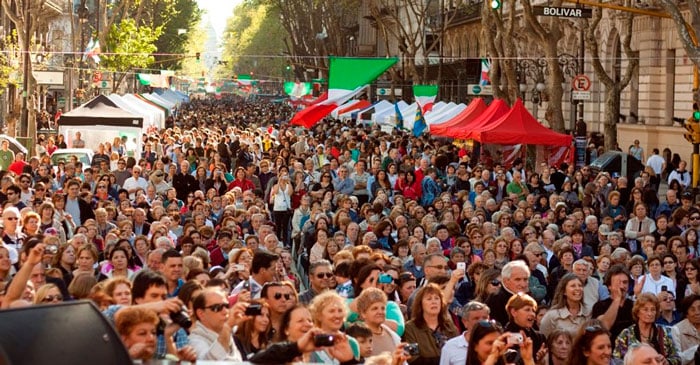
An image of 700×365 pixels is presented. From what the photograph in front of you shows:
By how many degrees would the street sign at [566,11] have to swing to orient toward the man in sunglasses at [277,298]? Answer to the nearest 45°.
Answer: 0° — it already faces them

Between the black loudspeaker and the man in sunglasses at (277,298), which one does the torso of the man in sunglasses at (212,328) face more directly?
the black loudspeaker

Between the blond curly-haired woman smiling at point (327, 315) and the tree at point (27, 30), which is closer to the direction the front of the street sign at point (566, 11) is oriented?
the blond curly-haired woman smiling

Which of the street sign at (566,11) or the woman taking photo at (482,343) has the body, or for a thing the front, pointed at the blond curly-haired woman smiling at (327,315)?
the street sign

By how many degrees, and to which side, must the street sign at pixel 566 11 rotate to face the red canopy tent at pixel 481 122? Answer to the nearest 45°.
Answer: approximately 135° to its right

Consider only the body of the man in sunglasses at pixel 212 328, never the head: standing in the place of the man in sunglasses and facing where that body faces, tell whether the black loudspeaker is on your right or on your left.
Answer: on your right
